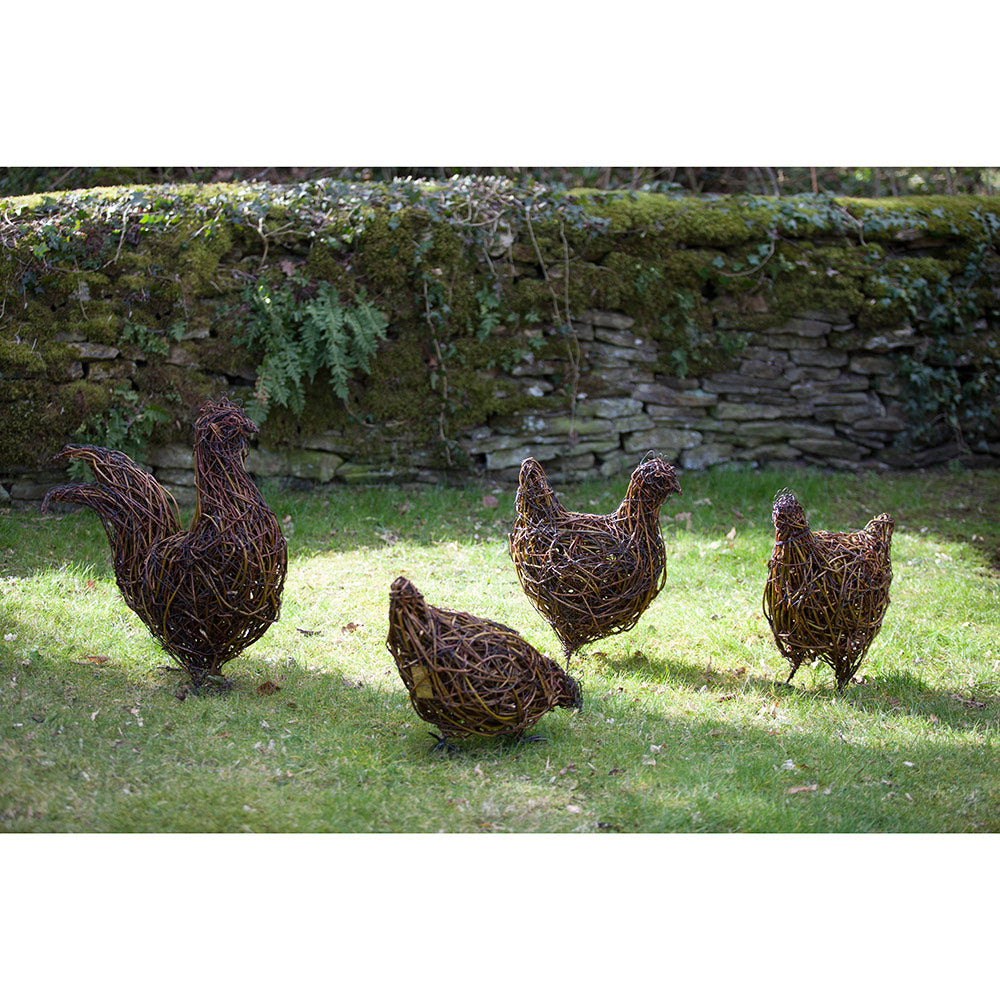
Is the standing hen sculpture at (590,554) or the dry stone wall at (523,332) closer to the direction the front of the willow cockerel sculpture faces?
the standing hen sculpture

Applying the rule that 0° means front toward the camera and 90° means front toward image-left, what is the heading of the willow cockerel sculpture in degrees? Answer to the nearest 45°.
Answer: approximately 270°

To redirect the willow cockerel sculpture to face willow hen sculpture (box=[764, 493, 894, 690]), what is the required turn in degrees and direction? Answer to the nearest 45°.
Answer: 0° — it already faces it

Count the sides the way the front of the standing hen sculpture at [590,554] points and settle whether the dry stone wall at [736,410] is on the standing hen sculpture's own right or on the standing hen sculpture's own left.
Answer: on the standing hen sculpture's own left

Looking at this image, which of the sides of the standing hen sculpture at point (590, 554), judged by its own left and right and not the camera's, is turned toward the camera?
right

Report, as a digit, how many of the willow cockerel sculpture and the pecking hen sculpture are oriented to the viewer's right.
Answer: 2

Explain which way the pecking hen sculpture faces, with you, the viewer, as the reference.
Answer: facing to the right of the viewer

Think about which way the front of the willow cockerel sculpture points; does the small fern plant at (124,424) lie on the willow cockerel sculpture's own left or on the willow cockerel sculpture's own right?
on the willow cockerel sculpture's own left
